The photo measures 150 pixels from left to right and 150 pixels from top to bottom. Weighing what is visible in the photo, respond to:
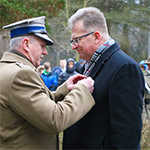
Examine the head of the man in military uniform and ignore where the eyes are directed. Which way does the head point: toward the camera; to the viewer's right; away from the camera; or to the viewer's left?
to the viewer's right

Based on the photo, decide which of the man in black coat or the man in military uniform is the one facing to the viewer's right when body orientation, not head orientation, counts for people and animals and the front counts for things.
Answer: the man in military uniform

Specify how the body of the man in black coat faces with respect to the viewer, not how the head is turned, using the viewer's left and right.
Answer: facing to the left of the viewer

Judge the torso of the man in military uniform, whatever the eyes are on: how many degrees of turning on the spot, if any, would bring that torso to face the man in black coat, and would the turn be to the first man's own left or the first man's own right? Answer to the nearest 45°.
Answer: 0° — they already face them

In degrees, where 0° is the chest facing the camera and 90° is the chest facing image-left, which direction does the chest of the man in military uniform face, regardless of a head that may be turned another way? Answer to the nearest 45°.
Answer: approximately 270°

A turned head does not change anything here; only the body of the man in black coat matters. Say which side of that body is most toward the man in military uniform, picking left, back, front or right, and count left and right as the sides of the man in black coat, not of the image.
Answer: front

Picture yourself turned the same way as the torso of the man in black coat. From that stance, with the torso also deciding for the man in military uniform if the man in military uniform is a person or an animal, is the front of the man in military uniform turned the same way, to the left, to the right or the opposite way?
the opposite way

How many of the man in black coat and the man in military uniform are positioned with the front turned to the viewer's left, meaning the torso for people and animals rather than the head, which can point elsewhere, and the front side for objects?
1
